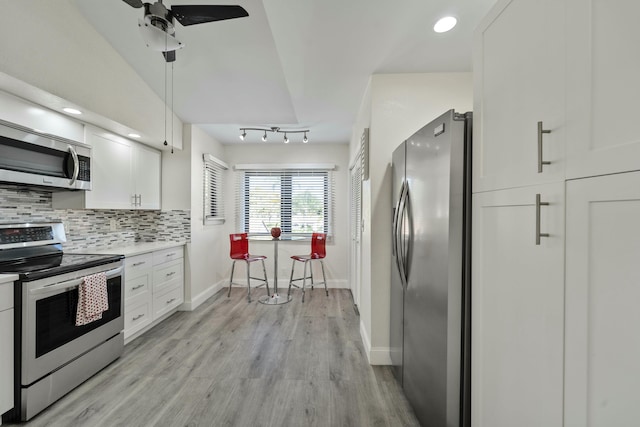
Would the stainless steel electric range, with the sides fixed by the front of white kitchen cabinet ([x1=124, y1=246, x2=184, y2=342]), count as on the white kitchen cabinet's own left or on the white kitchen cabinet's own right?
on the white kitchen cabinet's own right

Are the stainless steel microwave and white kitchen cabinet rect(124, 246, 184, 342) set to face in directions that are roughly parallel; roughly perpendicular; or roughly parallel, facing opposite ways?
roughly parallel

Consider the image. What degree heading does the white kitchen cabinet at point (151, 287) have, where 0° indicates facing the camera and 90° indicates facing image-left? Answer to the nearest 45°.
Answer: approximately 315°

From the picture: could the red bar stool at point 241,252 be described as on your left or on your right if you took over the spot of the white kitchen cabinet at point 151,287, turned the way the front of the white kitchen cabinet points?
on your left

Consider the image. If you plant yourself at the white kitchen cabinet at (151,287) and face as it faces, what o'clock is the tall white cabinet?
The tall white cabinet is roughly at 1 o'clock from the white kitchen cabinet.

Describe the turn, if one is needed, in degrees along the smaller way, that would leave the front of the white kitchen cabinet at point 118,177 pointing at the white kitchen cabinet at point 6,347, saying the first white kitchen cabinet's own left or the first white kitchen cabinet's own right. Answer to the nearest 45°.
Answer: approximately 90° to the first white kitchen cabinet's own right

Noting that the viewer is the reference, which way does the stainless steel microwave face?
facing the viewer and to the right of the viewer

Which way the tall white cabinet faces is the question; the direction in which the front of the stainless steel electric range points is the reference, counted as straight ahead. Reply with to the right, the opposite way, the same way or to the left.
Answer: the opposite way

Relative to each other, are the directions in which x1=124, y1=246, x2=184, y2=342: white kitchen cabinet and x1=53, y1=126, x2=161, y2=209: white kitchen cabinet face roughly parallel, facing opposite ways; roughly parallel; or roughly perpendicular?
roughly parallel

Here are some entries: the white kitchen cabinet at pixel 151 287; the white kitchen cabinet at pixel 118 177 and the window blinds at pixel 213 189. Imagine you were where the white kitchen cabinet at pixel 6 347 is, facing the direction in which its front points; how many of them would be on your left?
3

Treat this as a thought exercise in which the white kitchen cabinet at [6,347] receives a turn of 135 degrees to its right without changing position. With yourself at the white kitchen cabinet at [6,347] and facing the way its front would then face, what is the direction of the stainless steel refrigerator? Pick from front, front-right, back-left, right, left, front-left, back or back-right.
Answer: back-left

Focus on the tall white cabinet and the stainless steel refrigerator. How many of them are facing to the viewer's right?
0
